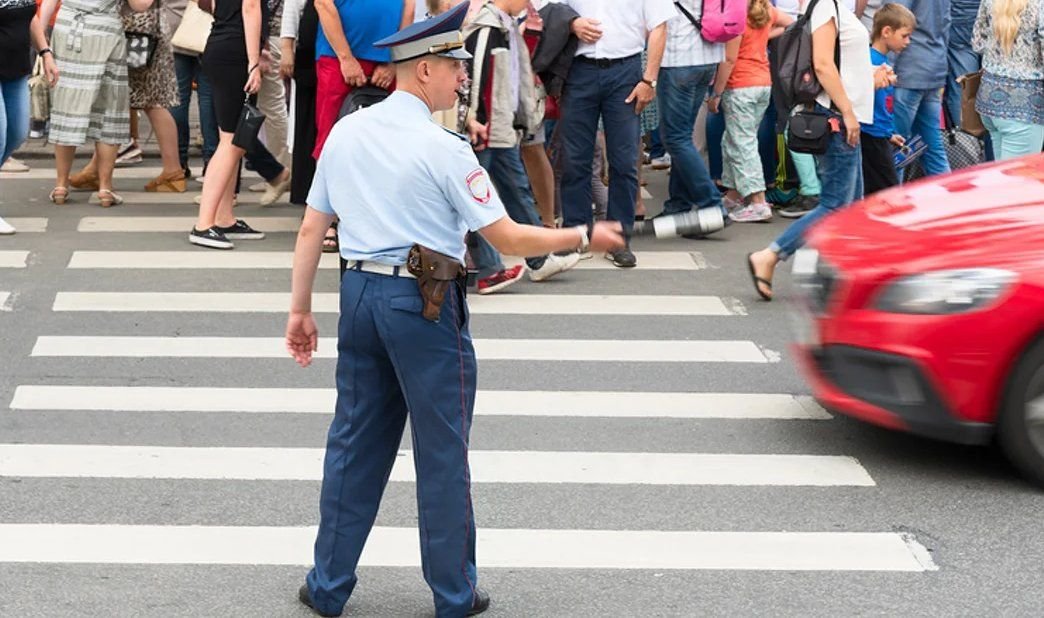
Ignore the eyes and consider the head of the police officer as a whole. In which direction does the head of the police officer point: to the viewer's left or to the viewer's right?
to the viewer's right

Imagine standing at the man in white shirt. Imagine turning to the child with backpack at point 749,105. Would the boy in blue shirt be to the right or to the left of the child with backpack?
right

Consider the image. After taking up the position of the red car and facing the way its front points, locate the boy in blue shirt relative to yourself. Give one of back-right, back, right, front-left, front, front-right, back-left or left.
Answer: back-right

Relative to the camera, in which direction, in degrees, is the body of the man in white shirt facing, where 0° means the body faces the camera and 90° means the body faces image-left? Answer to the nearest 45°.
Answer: approximately 0°

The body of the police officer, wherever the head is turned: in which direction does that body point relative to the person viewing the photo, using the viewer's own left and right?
facing away from the viewer and to the right of the viewer

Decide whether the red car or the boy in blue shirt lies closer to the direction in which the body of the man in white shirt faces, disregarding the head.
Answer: the red car

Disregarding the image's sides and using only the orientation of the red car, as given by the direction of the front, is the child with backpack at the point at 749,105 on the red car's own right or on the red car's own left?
on the red car's own right
